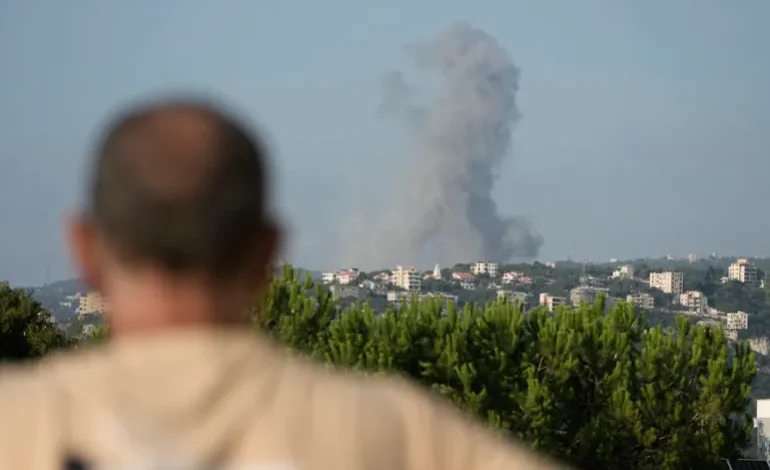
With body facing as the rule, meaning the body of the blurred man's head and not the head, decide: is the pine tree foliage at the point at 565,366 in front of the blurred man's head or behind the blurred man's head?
in front

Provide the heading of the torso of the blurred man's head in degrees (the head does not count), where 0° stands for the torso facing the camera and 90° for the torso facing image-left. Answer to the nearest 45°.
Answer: approximately 180°

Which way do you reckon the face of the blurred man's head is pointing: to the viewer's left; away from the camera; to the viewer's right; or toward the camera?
away from the camera
